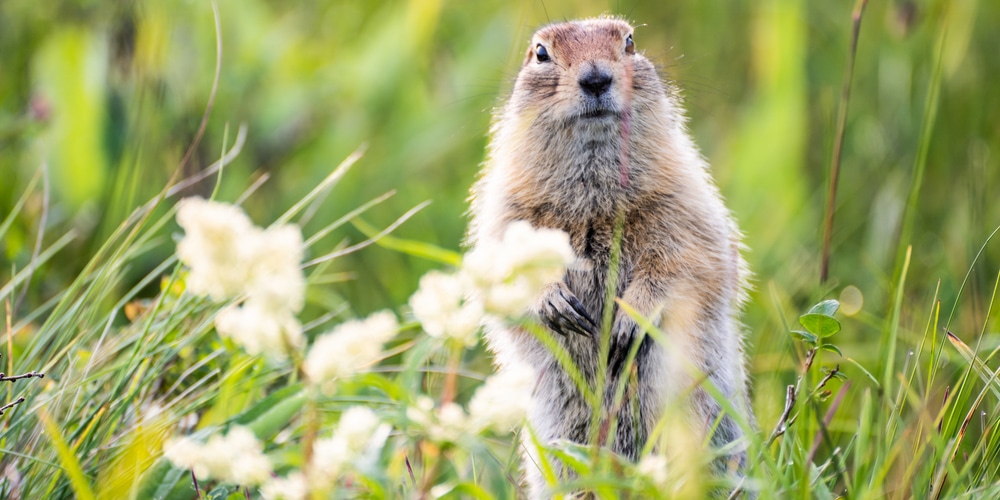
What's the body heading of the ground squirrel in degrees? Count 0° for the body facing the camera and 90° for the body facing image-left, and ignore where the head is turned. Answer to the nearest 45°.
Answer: approximately 0°

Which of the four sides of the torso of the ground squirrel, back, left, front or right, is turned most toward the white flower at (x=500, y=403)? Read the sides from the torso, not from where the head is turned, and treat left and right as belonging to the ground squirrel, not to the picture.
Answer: front

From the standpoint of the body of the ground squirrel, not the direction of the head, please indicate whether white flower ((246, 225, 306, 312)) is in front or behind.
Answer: in front

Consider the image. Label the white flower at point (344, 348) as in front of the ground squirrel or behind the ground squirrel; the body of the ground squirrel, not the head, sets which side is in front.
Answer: in front

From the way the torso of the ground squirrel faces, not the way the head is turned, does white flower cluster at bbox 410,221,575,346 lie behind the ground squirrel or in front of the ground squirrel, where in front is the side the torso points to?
in front

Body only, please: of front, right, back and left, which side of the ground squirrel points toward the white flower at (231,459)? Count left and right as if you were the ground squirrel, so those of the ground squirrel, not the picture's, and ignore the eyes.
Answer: front
